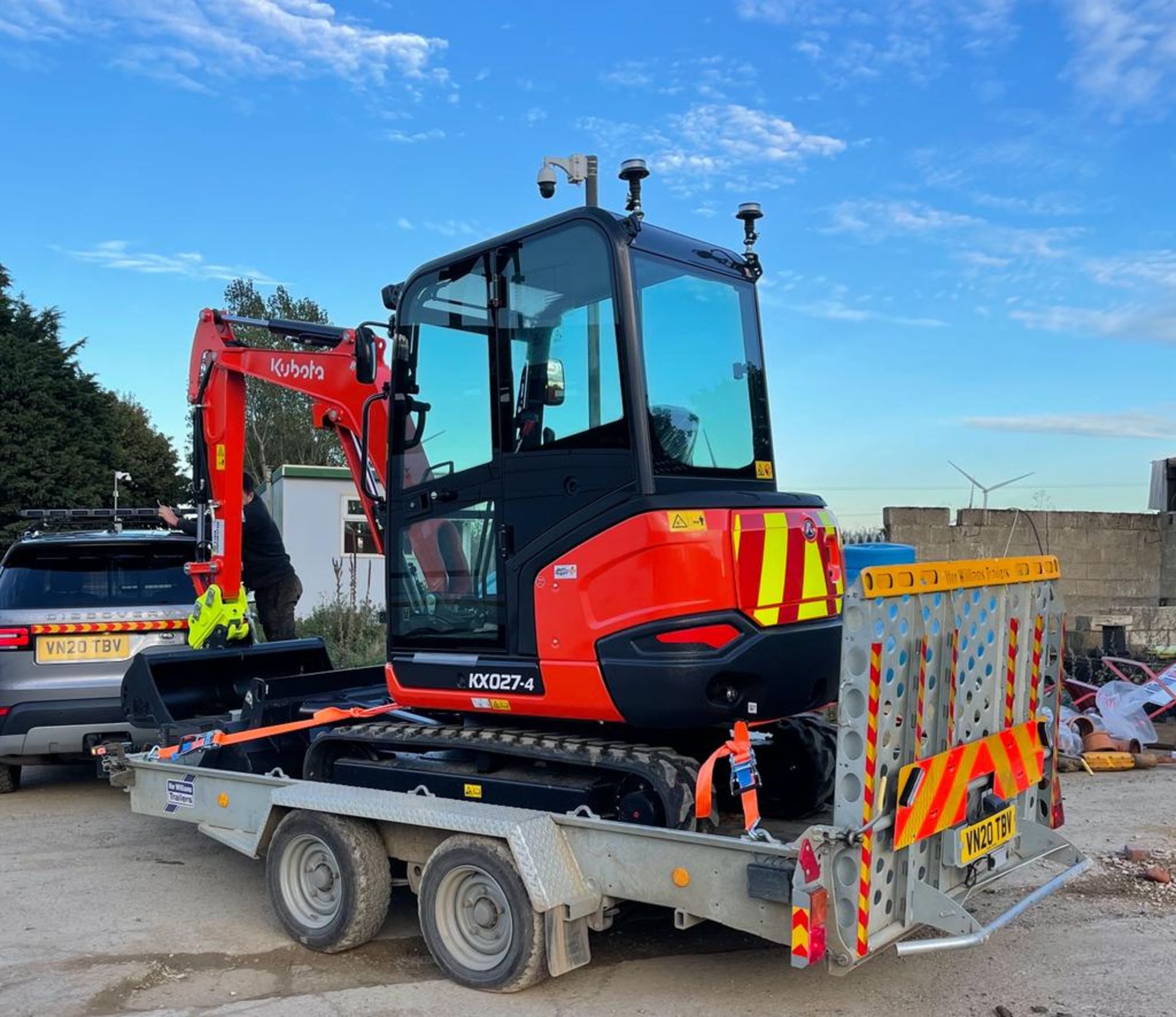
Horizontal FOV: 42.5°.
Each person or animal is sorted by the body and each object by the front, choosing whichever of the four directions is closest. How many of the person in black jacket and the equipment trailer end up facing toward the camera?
0

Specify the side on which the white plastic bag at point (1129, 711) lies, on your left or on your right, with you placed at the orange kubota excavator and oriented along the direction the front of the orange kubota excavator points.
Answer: on your right

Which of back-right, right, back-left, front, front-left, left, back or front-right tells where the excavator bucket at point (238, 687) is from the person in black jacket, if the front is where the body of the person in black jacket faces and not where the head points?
left

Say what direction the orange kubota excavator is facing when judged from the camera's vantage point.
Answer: facing away from the viewer and to the left of the viewer

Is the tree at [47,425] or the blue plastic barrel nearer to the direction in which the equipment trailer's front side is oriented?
the tree

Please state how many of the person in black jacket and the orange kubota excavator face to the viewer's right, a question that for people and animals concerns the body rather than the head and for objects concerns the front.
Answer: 0

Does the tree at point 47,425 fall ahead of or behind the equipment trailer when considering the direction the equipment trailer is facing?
ahead

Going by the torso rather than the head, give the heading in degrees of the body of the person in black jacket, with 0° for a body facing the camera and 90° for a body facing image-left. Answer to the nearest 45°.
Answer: approximately 90°

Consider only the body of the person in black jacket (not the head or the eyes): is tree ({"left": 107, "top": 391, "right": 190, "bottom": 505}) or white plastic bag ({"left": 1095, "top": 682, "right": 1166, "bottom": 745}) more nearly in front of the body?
the tree

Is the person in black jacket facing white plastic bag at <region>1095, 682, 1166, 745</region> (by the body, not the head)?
no
